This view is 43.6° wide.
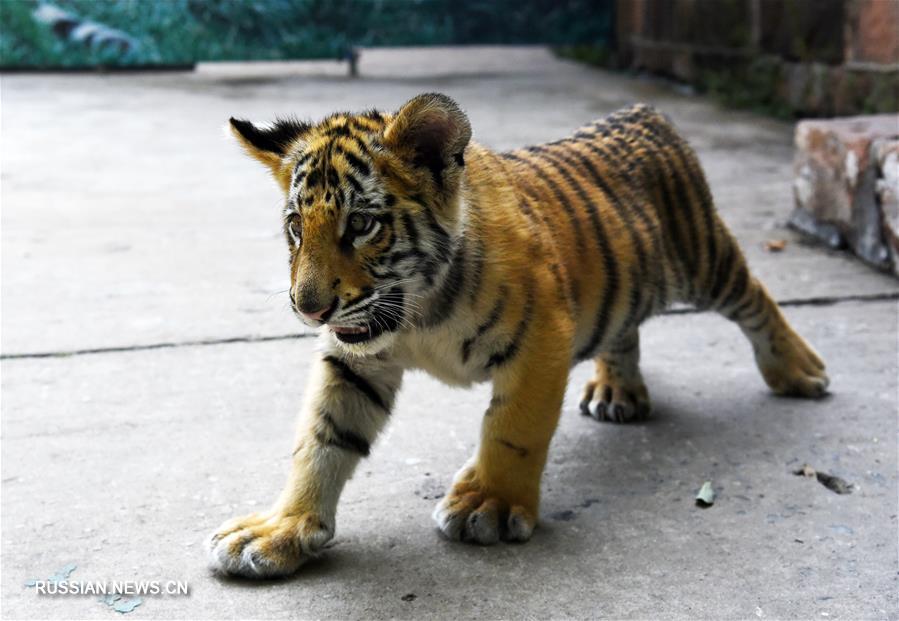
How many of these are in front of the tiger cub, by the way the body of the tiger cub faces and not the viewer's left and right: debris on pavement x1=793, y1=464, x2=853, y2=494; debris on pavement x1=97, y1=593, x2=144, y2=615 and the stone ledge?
1

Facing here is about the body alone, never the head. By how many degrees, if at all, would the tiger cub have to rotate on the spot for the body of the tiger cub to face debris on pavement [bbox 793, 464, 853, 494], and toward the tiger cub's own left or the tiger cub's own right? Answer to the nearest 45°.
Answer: approximately 135° to the tiger cub's own left

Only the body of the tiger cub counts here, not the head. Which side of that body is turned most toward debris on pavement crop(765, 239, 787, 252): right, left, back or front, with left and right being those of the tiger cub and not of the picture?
back

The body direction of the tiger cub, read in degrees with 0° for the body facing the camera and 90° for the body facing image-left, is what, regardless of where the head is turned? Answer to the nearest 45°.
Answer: approximately 45°

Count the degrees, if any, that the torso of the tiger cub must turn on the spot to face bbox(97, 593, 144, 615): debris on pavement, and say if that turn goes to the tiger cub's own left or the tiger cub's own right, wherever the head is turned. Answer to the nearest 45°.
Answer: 0° — it already faces it

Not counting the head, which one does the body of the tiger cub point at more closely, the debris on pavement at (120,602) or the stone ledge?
the debris on pavement

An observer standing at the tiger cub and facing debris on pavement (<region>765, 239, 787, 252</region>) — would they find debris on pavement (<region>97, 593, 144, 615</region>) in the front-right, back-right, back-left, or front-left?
back-left

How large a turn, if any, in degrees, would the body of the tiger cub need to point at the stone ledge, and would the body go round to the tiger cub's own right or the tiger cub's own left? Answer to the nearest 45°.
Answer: approximately 180°
